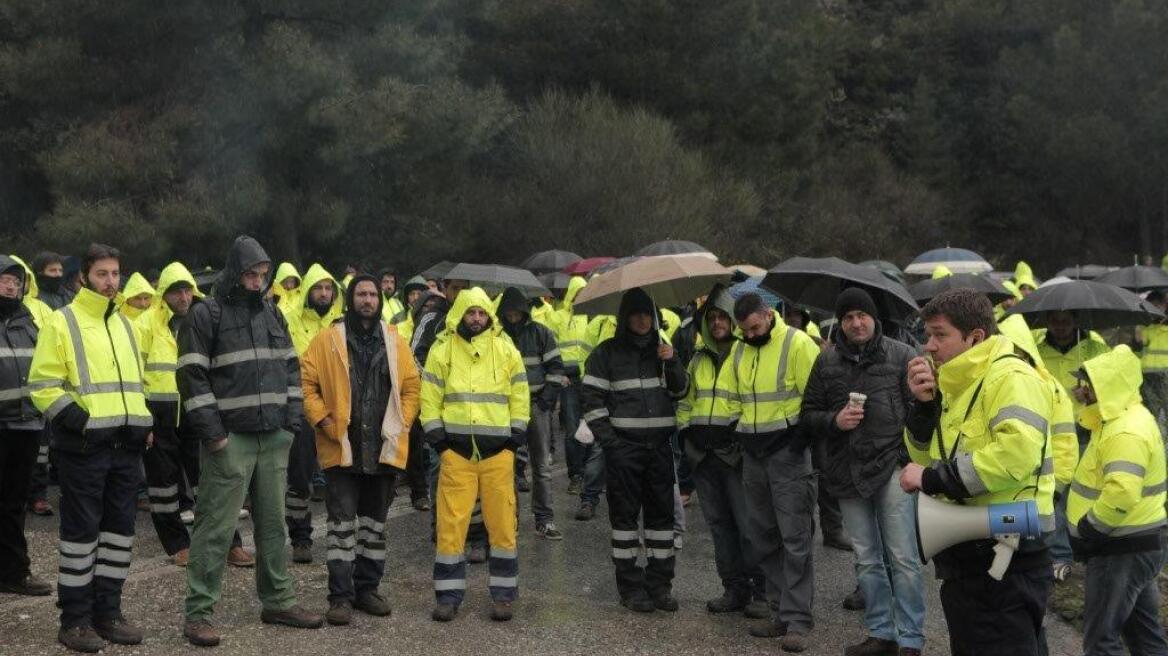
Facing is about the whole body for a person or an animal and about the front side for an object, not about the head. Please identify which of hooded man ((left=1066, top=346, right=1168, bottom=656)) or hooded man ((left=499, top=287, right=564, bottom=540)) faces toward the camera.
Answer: hooded man ((left=499, top=287, right=564, bottom=540))

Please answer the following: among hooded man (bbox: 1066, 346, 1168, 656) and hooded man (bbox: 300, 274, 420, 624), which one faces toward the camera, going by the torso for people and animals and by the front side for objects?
hooded man (bbox: 300, 274, 420, 624)

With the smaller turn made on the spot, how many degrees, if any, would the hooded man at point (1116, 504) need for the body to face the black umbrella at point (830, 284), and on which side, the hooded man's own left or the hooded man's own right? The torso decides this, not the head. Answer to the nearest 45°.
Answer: approximately 45° to the hooded man's own right

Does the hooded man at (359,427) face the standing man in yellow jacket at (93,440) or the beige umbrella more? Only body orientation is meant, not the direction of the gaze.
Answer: the standing man in yellow jacket

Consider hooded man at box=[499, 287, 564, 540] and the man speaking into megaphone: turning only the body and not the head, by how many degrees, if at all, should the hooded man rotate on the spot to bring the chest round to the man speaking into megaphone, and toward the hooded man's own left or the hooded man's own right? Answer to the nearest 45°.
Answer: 0° — they already face them

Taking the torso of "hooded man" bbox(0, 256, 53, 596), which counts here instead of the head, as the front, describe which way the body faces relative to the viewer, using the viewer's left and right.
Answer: facing the viewer and to the right of the viewer

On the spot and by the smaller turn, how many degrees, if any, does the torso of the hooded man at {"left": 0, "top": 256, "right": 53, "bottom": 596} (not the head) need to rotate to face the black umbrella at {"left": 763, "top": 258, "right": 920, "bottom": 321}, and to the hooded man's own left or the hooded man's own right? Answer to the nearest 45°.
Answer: approximately 45° to the hooded man's own left

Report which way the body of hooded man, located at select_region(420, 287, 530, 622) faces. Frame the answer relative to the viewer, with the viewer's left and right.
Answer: facing the viewer

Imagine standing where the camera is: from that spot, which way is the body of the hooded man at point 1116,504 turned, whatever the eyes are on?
to the viewer's left

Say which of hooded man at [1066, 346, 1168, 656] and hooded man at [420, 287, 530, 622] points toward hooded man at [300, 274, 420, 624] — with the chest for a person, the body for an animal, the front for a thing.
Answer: hooded man at [1066, 346, 1168, 656]

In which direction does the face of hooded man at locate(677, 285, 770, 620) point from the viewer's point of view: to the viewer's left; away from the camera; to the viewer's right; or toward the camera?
toward the camera

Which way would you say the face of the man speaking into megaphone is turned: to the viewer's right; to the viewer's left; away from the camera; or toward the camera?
to the viewer's left

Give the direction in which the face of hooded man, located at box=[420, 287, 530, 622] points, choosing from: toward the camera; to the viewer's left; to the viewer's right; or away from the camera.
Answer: toward the camera

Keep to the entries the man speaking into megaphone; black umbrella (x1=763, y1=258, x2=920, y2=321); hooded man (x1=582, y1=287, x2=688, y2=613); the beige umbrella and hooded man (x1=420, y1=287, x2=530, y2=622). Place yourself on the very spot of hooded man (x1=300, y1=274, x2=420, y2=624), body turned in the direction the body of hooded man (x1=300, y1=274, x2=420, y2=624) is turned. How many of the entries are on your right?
0

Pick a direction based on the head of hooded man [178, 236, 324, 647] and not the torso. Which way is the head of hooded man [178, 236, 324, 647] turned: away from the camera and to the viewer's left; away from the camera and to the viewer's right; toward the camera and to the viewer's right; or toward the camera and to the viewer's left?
toward the camera and to the viewer's right

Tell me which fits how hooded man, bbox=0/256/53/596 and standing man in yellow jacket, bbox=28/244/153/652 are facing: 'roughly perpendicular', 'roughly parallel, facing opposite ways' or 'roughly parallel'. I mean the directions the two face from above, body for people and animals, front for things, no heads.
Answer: roughly parallel

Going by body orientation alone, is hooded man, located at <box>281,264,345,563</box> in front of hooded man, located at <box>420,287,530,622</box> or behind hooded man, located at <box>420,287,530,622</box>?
behind

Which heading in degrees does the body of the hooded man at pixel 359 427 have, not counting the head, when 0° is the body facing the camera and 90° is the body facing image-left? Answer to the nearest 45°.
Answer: approximately 0°

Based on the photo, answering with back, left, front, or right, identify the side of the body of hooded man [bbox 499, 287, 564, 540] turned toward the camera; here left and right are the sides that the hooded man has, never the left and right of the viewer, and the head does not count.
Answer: front

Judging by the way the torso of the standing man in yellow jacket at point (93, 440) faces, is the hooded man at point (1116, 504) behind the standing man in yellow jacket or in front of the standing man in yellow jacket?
in front

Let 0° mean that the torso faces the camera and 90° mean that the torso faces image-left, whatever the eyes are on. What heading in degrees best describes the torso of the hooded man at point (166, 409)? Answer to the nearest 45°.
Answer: approximately 315°

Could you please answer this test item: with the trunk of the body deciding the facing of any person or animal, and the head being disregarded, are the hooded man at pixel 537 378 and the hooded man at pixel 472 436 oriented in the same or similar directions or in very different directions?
same or similar directions
